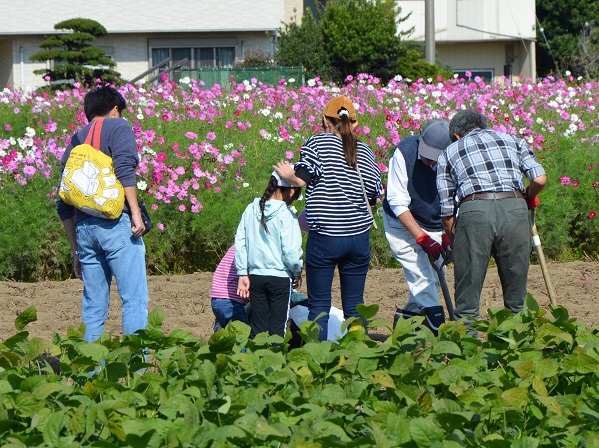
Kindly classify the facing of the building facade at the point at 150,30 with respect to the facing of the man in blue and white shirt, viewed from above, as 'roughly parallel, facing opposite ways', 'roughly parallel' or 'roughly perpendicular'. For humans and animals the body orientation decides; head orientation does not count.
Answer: roughly parallel, facing opposite ways

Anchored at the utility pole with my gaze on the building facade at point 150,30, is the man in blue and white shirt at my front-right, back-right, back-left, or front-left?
back-left

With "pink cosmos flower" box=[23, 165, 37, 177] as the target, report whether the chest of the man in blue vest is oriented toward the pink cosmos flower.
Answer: no

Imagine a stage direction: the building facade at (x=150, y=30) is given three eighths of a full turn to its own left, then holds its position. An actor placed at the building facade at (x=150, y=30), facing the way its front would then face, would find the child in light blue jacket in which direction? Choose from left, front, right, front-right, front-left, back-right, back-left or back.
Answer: back-right

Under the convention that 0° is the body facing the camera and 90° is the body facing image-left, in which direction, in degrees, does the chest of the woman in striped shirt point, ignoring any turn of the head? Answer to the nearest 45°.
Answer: approximately 180°

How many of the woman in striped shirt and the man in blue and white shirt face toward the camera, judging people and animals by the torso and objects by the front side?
0

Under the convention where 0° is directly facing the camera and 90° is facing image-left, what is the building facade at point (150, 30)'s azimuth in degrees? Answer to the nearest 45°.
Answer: approximately 0°

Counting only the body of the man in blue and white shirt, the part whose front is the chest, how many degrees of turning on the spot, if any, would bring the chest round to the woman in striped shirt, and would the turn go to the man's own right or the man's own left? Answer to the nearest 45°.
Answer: approximately 90° to the man's own left

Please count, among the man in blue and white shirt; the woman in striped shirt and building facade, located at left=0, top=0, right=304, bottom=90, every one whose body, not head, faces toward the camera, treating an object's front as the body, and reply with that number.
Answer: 1

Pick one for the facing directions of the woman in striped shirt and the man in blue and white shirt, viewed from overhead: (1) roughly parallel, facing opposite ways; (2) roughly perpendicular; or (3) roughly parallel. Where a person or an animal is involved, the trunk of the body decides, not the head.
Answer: roughly parallel

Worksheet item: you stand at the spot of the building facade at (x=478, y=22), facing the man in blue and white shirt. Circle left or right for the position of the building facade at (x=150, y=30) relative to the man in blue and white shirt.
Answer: right

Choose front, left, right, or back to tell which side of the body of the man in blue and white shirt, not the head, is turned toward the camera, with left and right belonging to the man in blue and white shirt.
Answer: back

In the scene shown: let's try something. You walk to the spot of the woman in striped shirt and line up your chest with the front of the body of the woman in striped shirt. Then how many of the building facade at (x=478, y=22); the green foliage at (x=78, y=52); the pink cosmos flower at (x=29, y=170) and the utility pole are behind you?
0

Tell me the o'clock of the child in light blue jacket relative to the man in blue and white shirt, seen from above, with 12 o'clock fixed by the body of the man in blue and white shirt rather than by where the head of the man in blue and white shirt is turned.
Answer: The child in light blue jacket is roughly at 9 o'clock from the man in blue and white shirt.

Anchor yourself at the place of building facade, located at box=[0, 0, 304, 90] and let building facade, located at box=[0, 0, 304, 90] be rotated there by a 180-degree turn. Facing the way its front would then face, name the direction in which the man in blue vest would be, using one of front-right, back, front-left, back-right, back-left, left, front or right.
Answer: back

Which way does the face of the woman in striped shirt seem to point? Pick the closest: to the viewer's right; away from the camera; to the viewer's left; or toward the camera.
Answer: away from the camera
